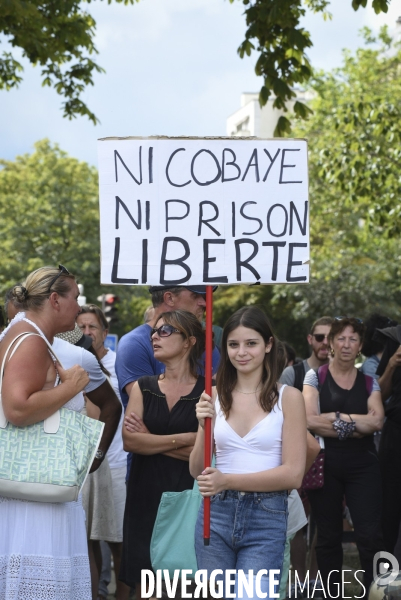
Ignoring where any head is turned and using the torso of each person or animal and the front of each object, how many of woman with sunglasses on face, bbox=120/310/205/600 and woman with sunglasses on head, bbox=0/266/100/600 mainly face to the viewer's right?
1

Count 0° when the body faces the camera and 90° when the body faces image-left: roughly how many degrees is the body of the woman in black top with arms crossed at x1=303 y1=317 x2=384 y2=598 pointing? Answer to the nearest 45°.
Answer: approximately 0°

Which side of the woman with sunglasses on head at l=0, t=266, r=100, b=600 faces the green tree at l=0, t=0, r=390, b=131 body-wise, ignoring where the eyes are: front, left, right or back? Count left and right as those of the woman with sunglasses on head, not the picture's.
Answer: left

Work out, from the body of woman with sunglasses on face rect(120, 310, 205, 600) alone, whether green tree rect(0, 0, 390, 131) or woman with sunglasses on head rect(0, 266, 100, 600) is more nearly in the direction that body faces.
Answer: the woman with sunglasses on head

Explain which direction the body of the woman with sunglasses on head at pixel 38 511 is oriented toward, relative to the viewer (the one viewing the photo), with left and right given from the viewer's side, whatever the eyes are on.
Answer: facing to the right of the viewer

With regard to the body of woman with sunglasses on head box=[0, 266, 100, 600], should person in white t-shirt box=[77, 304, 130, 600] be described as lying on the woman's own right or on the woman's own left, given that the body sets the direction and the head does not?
on the woman's own left

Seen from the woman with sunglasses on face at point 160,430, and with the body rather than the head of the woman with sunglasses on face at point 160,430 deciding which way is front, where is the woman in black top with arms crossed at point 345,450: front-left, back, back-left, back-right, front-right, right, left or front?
back-left

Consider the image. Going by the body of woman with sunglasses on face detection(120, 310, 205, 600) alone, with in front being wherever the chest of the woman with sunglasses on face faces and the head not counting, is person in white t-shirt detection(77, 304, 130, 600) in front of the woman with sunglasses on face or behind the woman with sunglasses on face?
behind

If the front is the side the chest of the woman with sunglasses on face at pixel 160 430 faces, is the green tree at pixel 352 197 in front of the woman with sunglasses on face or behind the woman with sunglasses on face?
behind

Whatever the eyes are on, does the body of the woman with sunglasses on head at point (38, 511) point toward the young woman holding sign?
yes
